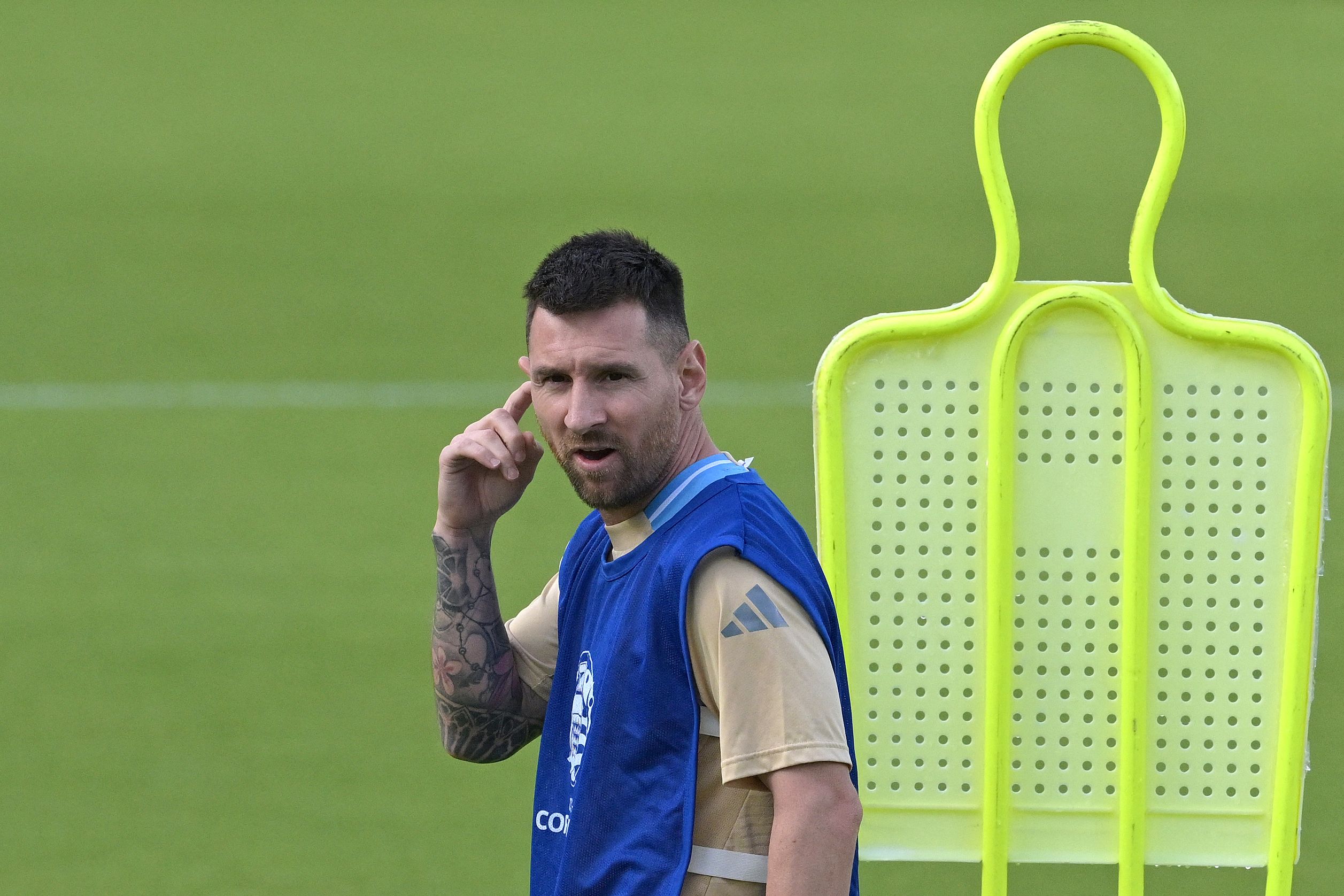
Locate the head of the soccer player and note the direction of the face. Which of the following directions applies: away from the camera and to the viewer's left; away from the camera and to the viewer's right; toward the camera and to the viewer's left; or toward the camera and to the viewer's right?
toward the camera and to the viewer's left

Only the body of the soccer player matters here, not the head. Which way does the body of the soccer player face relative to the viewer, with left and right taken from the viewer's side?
facing the viewer and to the left of the viewer
